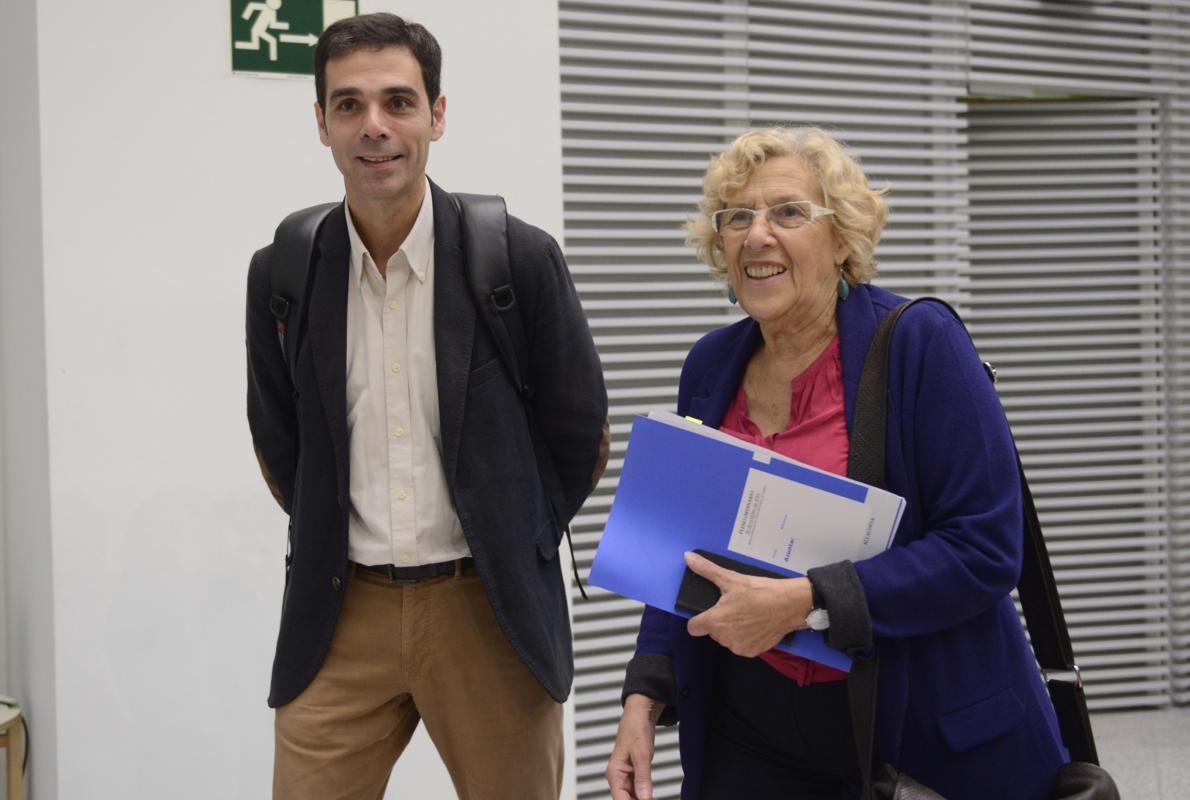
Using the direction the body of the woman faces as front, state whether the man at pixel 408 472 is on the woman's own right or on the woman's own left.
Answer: on the woman's own right

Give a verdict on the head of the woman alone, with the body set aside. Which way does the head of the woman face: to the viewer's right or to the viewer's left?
to the viewer's left

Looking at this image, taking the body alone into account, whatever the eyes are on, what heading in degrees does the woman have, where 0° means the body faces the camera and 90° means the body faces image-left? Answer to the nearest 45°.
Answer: approximately 45°

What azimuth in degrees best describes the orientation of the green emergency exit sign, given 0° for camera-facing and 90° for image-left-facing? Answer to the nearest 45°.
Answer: approximately 0°

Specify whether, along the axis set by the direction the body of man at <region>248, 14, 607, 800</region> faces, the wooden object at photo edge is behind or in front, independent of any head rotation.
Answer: behind

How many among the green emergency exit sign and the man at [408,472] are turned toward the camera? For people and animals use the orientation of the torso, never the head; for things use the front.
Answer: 2

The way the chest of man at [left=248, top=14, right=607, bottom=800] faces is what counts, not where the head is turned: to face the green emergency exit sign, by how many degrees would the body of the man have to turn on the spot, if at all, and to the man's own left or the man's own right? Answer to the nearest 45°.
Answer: approximately 180°

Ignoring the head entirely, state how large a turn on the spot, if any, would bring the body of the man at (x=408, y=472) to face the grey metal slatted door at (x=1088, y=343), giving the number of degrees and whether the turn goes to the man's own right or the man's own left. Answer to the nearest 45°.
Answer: approximately 135° to the man's own left

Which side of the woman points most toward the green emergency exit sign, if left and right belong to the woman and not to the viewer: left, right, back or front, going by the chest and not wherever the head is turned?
right

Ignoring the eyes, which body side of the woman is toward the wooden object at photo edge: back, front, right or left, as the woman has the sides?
right
